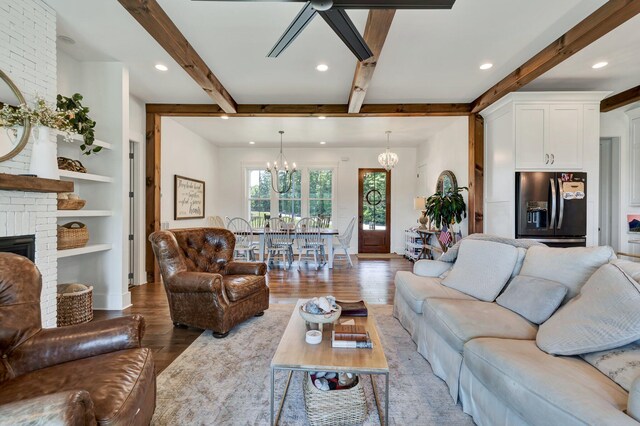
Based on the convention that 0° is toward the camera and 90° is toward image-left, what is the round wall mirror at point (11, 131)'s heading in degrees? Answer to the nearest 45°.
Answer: approximately 315°

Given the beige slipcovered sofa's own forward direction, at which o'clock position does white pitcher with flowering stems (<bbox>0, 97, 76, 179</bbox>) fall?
The white pitcher with flowering stems is roughly at 1 o'clock from the beige slipcovered sofa.

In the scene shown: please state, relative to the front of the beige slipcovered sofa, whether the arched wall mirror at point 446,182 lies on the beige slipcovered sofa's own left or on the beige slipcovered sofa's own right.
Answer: on the beige slipcovered sofa's own right

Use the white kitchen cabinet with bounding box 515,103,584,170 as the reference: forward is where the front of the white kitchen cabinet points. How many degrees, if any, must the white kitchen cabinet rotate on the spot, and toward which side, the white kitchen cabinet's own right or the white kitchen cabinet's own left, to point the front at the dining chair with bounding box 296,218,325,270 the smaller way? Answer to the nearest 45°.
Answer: approximately 90° to the white kitchen cabinet's own right

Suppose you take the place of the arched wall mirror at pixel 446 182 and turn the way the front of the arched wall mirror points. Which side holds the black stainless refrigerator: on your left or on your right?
on your left

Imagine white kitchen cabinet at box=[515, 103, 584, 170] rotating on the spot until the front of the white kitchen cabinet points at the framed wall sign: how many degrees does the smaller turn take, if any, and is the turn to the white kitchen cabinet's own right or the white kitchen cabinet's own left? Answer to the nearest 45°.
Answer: approximately 90° to the white kitchen cabinet's own right

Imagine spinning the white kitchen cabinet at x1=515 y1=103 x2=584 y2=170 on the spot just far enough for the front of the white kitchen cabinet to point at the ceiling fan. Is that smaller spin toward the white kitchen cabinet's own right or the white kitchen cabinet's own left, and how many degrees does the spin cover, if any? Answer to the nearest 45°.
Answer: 0° — it already faces it

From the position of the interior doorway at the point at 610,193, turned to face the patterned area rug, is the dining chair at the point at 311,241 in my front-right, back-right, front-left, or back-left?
front-right

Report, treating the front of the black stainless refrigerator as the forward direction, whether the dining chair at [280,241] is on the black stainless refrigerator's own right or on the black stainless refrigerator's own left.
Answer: on the black stainless refrigerator's own right

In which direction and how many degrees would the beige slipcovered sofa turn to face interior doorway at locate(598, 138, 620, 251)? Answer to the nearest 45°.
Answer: approximately 135° to its right

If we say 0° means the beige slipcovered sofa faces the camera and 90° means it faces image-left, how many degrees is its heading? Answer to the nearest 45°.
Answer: approximately 45°

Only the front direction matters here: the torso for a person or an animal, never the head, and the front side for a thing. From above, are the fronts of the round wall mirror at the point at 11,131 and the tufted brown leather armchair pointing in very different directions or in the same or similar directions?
same or similar directions

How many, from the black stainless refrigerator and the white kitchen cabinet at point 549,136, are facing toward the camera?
2

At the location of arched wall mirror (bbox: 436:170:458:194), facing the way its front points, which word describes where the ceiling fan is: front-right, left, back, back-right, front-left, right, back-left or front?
front-left

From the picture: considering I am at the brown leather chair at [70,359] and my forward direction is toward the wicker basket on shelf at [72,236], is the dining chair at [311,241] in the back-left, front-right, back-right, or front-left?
front-right

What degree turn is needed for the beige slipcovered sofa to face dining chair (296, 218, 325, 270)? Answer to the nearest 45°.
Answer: approximately 90° to its right

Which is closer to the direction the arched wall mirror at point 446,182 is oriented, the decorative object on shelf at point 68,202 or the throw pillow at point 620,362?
the decorative object on shelf

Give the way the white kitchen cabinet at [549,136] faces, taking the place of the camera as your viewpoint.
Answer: facing the viewer

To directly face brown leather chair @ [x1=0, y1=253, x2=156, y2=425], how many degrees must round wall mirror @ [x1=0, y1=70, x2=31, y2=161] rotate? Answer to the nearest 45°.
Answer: approximately 45° to its right

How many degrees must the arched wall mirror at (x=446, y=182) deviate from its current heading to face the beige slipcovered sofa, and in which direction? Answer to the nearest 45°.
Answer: approximately 45° to its left

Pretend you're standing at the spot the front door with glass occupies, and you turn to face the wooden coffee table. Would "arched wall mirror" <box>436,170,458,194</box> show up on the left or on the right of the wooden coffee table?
left
